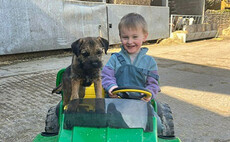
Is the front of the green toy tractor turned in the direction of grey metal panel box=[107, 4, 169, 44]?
no

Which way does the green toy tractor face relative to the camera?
toward the camera

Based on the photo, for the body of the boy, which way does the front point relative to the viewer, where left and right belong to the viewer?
facing the viewer

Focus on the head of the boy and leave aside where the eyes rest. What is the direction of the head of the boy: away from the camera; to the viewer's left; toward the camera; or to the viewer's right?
toward the camera

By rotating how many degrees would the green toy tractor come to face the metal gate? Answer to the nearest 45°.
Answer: approximately 180°

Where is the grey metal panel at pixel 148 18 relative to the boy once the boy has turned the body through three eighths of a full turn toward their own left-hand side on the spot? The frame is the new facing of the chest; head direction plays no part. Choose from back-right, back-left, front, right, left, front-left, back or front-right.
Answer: front-left
